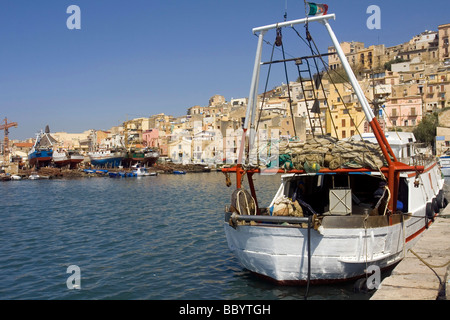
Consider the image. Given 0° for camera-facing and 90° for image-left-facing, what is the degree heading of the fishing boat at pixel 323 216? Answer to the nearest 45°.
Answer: approximately 225°

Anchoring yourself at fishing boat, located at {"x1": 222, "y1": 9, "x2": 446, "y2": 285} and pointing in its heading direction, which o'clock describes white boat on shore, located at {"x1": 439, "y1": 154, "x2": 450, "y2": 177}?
The white boat on shore is roughly at 11 o'clock from the fishing boat.
